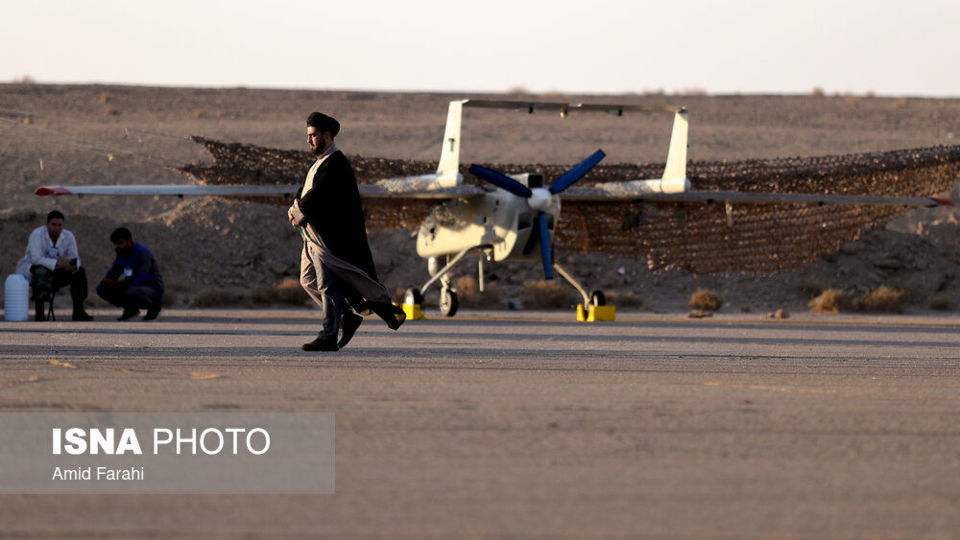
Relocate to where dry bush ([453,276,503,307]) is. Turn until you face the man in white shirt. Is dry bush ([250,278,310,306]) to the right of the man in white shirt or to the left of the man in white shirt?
right

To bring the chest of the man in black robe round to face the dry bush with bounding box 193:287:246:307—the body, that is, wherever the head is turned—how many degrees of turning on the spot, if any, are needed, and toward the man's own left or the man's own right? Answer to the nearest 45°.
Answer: approximately 90° to the man's own right

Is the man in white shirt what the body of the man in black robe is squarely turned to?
no

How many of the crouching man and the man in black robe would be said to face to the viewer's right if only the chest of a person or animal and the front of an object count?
0

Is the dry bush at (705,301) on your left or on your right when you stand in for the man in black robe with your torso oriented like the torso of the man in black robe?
on your right

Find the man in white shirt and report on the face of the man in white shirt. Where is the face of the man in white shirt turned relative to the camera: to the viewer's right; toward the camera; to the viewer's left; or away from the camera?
toward the camera

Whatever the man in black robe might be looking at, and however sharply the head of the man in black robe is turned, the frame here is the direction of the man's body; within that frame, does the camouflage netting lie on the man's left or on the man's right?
on the man's right

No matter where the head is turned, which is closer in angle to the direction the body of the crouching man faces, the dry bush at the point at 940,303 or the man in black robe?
the man in black robe

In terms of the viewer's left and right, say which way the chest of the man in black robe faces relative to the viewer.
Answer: facing to the left of the viewer

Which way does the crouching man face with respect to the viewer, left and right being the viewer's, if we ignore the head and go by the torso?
facing the viewer and to the left of the viewer

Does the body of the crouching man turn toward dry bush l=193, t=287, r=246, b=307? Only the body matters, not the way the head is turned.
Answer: no

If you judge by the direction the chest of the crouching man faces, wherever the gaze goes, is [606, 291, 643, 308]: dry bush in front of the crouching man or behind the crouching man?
behind

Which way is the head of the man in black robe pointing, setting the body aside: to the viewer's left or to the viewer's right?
to the viewer's left
